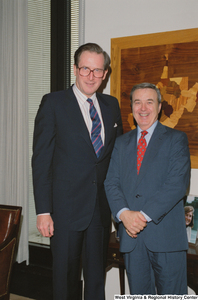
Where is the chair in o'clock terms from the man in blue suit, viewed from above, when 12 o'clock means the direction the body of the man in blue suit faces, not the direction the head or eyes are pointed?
The chair is roughly at 2 o'clock from the man in blue suit.

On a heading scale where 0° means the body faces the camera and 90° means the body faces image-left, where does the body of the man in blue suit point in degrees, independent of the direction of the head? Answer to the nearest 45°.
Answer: approximately 45°

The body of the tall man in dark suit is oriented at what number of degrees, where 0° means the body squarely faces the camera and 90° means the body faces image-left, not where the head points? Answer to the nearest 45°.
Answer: approximately 315°

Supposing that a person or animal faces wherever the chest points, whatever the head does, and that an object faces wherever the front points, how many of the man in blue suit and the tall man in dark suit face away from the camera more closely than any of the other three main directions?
0
